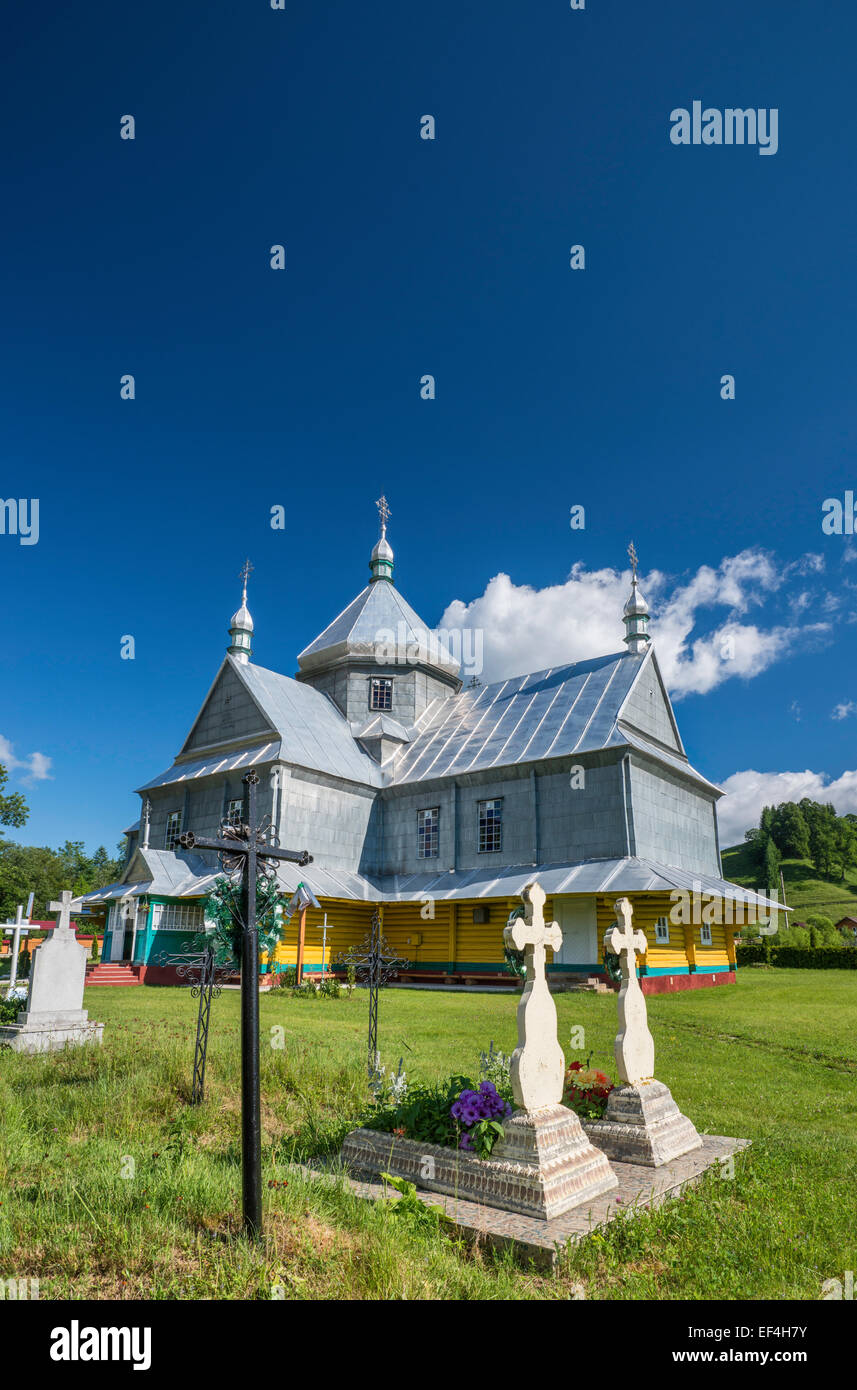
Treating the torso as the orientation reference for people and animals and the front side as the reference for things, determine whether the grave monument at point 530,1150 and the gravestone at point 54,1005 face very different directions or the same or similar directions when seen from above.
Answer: same or similar directions

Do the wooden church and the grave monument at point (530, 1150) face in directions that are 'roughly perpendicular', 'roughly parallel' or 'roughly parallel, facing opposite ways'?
roughly perpendicular

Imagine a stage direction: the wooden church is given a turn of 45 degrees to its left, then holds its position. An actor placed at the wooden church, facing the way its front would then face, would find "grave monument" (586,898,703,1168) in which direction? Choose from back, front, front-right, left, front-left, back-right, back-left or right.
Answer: front

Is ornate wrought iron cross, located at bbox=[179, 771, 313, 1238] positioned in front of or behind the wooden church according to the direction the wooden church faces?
in front

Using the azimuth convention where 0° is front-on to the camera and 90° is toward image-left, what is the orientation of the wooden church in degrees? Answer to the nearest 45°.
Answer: approximately 45°
